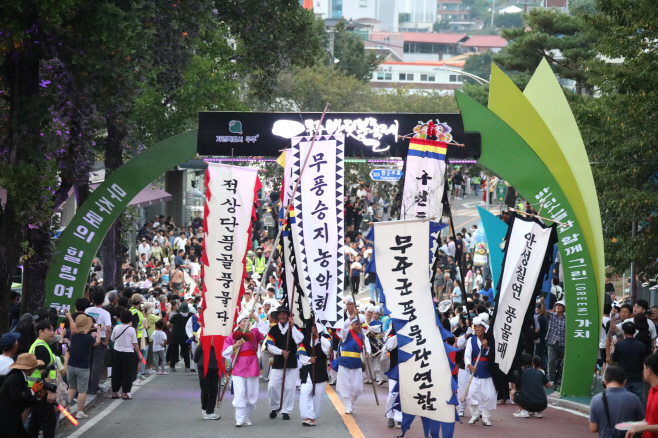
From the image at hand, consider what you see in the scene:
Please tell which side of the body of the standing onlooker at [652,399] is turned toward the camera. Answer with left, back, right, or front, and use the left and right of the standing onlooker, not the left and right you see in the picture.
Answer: left

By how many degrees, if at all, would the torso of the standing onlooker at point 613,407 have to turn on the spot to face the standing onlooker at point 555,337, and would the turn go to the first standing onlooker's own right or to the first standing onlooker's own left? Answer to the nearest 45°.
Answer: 0° — they already face them

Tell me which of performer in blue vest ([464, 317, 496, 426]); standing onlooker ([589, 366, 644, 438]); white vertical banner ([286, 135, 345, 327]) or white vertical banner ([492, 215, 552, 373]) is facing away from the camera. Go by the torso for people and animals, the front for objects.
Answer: the standing onlooker

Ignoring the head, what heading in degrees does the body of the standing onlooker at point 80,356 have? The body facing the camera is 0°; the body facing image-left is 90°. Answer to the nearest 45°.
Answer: approximately 225°

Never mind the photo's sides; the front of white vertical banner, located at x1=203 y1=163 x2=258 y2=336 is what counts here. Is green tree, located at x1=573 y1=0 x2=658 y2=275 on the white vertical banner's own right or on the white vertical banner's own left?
on the white vertical banner's own left

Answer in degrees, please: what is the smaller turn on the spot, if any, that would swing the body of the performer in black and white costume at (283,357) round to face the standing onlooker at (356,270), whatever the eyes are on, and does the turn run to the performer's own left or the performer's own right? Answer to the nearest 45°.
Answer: approximately 180°

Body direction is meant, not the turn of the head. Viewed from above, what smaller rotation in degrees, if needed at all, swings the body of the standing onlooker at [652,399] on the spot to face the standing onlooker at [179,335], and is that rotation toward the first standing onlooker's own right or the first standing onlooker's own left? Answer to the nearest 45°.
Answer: approximately 45° to the first standing onlooker's own right
